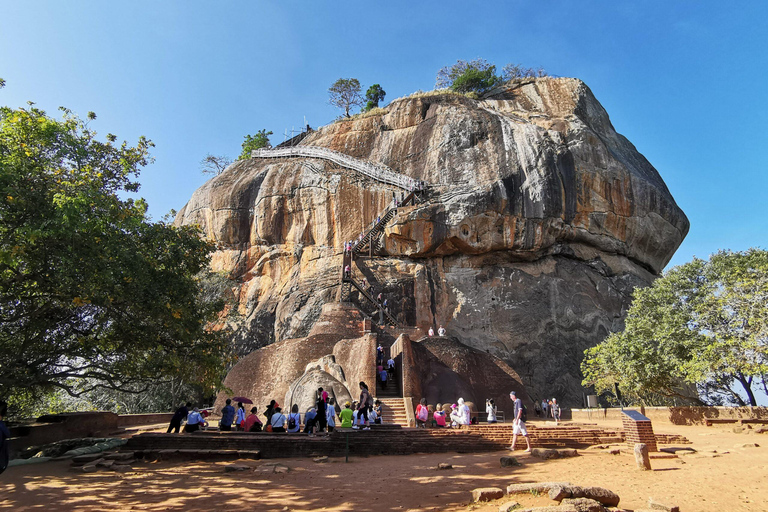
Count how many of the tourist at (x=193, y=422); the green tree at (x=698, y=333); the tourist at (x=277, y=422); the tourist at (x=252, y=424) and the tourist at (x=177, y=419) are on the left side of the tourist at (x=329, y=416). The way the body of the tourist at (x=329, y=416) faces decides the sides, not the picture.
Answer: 4

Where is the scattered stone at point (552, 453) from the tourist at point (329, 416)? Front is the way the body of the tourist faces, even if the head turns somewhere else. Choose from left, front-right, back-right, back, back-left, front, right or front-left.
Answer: back-right

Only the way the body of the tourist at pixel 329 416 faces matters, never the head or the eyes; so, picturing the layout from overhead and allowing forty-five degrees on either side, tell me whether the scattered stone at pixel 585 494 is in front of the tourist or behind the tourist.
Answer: behind

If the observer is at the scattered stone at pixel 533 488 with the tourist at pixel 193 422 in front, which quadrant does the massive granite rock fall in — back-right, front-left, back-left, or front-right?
front-right

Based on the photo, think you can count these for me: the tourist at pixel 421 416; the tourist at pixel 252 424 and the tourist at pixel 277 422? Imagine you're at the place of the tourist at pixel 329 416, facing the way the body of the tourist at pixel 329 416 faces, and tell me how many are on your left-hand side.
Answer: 2

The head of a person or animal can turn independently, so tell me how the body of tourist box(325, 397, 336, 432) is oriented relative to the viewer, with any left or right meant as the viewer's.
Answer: facing away from the viewer

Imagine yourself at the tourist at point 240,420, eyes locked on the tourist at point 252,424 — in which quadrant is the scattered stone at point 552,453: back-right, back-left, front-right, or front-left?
front-left

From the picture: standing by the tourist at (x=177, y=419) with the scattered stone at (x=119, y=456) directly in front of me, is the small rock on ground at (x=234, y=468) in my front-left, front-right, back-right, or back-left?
front-left

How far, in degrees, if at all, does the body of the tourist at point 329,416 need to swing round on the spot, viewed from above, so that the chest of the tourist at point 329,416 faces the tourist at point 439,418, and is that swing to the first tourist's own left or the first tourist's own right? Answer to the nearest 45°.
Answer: approximately 45° to the first tourist's own right

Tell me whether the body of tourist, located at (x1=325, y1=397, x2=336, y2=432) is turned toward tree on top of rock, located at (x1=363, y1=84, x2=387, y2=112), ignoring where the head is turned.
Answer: yes

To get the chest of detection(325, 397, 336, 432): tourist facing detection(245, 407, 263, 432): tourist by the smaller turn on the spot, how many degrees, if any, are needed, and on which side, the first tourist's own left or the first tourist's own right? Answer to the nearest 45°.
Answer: approximately 90° to the first tourist's own left
